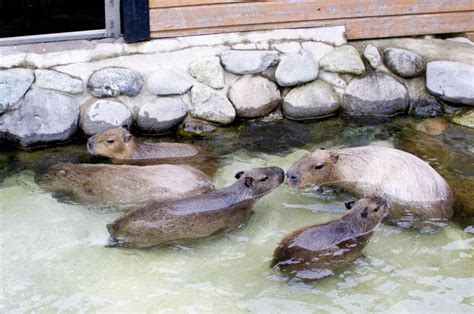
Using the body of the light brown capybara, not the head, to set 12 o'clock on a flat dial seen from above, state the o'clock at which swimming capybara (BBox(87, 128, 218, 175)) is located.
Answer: The swimming capybara is roughly at 12 o'clock from the light brown capybara.

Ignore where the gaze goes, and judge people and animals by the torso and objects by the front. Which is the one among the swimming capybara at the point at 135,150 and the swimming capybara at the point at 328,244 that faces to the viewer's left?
the swimming capybara at the point at 135,150

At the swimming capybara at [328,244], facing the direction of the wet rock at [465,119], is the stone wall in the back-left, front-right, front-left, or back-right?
front-left

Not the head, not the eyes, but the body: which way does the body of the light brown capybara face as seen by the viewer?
to the viewer's left

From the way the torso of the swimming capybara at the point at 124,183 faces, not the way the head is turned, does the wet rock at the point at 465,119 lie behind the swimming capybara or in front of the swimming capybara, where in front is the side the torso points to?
behind

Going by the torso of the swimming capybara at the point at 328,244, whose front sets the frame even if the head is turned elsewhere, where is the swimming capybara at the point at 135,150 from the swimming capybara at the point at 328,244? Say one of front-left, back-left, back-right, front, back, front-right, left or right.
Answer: left

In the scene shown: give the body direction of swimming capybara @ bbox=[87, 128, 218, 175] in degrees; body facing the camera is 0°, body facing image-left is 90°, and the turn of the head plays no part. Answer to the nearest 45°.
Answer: approximately 90°

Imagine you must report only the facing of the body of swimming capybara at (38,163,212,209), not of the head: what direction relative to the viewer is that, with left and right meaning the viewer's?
facing to the left of the viewer

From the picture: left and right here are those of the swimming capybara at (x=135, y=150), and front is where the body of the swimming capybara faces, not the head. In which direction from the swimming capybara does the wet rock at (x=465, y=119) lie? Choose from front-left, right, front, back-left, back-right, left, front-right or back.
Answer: back

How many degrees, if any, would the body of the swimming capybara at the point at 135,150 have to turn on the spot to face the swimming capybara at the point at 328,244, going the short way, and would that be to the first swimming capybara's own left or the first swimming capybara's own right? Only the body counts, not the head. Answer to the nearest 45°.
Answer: approximately 135° to the first swimming capybara's own left

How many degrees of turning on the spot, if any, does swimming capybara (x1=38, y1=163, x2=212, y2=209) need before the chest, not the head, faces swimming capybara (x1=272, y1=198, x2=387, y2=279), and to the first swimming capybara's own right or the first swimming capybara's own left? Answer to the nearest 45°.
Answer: approximately 135° to the first swimming capybara's own left

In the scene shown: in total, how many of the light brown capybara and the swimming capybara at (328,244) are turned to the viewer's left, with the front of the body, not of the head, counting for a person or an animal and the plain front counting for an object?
1

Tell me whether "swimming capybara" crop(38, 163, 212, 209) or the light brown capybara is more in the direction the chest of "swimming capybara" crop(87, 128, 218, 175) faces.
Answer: the swimming capybara

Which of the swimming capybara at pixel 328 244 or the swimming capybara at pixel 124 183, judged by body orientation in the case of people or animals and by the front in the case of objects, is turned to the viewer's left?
the swimming capybara at pixel 124 183

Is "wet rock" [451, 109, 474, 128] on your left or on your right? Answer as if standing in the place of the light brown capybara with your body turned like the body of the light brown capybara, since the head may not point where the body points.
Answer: on your right

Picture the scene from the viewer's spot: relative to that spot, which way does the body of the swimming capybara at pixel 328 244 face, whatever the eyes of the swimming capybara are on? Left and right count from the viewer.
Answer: facing away from the viewer and to the right of the viewer
